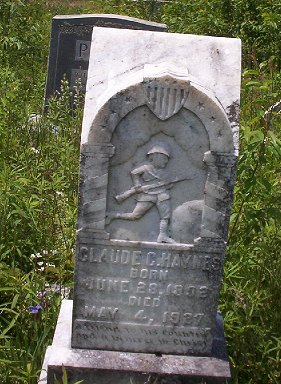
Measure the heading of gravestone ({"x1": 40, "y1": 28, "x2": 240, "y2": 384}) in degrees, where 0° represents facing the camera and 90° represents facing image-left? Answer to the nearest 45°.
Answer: approximately 0°

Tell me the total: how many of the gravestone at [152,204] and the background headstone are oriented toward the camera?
2

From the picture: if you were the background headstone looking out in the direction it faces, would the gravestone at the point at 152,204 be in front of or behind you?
in front

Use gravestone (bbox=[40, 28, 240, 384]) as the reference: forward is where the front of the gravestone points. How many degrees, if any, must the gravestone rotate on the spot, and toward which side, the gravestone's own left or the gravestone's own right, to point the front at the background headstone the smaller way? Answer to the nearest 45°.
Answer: approximately 180°

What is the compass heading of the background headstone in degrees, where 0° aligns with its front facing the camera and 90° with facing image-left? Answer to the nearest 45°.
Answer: approximately 0°
